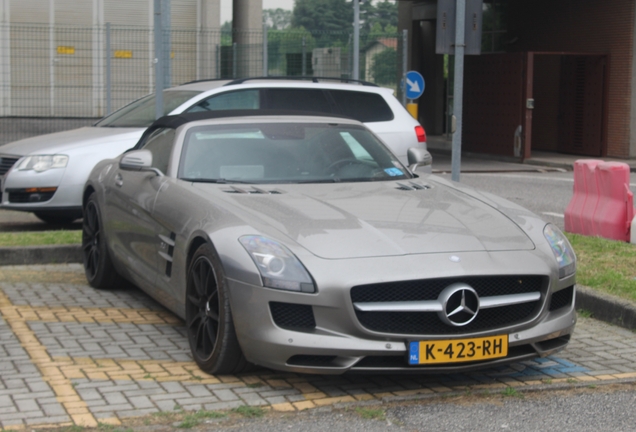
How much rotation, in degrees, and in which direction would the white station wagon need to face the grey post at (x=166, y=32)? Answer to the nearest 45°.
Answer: approximately 135° to its right

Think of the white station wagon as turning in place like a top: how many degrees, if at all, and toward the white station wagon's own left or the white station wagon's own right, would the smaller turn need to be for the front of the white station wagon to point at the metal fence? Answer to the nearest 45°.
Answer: approximately 135° to the white station wagon's own right

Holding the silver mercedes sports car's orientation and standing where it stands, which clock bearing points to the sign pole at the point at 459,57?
The sign pole is roughly at 8 o'clock from the silver mercedes sports car.

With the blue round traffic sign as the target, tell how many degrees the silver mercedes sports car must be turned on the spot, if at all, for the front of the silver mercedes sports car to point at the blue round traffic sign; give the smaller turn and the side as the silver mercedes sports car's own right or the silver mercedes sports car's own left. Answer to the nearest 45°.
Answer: approximately 135° to the silver mercedes sports car's own left

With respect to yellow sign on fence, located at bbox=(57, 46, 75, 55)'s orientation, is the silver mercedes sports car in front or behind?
in front

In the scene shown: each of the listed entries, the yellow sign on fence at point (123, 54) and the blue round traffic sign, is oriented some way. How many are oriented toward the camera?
2

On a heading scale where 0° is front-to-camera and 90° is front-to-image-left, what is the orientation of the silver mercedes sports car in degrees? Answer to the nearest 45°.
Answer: approximately 315°

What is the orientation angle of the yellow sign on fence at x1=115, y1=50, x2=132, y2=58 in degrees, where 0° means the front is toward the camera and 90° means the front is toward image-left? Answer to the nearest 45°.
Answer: approximately 0°

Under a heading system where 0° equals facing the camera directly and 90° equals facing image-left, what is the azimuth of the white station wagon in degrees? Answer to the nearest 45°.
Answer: approximately 45°

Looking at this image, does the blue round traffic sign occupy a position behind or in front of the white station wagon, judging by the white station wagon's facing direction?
behind

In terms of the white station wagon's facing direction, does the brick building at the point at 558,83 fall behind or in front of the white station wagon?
behind

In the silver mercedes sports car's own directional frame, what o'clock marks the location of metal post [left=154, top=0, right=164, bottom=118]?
The metal post is roughly at 7 o'clock from the silver mercedes sports car.

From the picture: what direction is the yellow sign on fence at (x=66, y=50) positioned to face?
toward the camera
